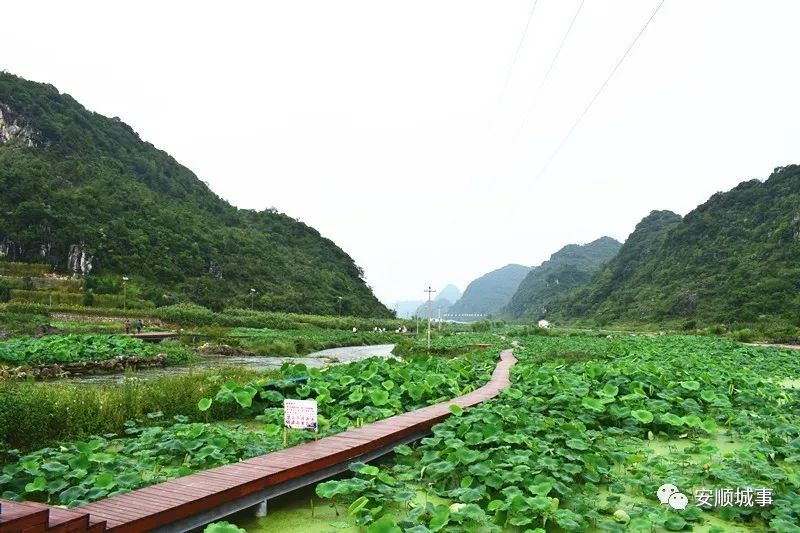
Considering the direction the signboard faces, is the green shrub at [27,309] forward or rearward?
rearward

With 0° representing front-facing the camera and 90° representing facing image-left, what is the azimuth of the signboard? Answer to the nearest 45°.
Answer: approximately 0°
